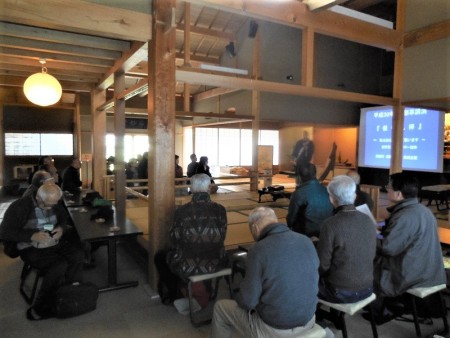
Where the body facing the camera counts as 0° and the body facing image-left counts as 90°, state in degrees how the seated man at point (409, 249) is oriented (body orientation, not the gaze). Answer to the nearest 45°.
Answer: approximately 135°

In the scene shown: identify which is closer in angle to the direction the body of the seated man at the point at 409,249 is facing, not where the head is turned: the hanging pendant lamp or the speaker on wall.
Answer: the speaker on wall

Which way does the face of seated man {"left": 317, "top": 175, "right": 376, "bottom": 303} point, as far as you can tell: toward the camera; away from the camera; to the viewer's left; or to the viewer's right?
away from the camera

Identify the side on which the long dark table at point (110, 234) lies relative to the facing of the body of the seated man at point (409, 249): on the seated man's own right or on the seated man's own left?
on the seated man's own left

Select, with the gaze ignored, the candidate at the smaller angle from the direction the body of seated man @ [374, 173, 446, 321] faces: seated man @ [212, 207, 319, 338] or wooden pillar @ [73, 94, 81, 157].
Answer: the wooden pillar

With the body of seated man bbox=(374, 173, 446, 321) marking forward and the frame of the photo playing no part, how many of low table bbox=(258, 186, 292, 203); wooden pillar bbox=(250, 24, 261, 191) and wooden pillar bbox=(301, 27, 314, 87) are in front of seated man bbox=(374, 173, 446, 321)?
3

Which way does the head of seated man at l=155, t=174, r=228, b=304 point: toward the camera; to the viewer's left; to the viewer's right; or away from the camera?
away from the camera

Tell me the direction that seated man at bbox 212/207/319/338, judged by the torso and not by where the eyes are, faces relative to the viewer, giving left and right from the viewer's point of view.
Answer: facing away from the viewer and to the left of the viewer

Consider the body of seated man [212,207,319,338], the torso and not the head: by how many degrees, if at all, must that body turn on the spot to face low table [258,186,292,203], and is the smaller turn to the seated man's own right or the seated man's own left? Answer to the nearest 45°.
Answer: approximately 45° to the seated man's own right
